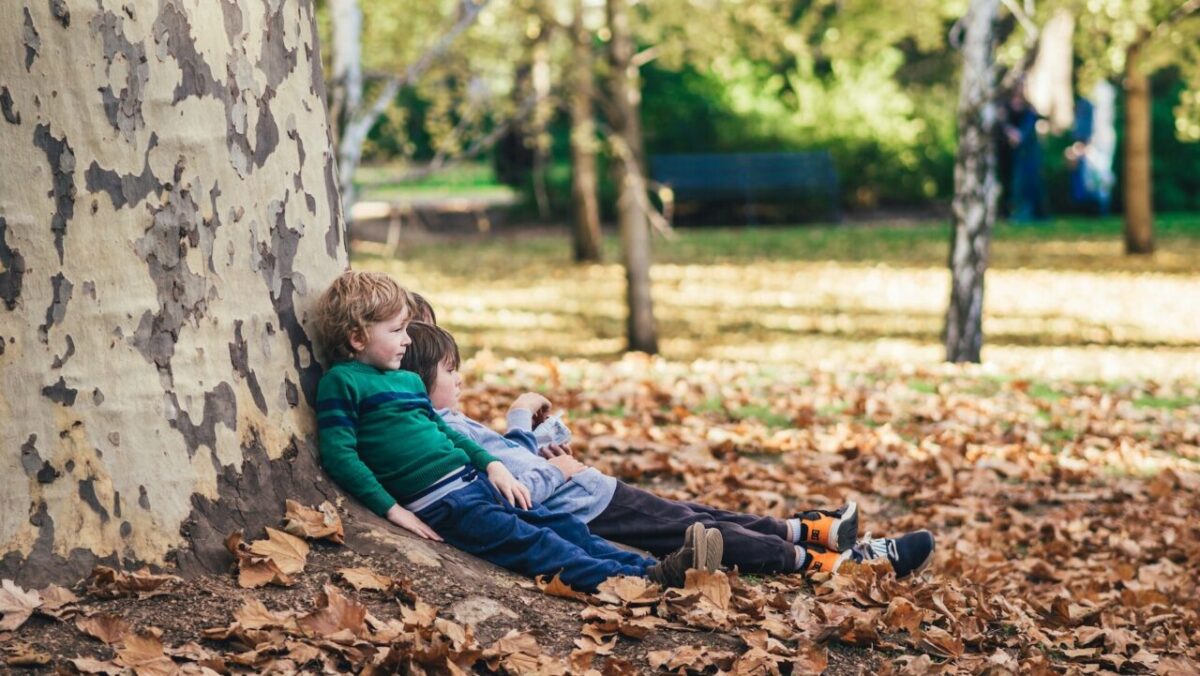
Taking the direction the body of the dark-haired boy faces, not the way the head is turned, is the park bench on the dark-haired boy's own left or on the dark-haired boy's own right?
on the dark-haired boy's own left

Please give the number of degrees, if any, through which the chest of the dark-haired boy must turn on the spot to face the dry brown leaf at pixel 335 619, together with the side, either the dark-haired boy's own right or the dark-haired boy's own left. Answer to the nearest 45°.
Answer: approximately 135° to the dark-haired boy's own right

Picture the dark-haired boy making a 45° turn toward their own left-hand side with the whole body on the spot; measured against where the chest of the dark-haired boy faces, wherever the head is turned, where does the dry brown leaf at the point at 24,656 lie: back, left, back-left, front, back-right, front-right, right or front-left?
back

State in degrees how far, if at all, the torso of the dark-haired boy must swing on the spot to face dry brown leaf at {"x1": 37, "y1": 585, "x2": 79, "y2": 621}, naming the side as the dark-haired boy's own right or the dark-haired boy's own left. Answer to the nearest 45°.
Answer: approximately 135° to the dark-haired boy's own right

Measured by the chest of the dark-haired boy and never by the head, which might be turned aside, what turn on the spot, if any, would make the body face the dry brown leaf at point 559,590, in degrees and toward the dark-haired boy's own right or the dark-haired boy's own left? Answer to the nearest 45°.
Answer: approximately 90° to the dark-haired boy's own right

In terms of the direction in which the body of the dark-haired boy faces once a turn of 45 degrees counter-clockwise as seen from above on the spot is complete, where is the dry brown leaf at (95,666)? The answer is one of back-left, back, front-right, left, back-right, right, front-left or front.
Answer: back

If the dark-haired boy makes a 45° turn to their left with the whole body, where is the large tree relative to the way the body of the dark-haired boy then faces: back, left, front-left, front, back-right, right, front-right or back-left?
back

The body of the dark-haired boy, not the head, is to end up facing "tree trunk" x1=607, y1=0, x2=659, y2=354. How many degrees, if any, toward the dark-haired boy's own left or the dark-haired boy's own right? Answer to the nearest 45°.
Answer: approximately 90° to the dark-haired boy's own left

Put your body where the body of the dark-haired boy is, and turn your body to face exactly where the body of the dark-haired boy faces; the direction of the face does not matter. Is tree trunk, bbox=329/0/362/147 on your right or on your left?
on your left

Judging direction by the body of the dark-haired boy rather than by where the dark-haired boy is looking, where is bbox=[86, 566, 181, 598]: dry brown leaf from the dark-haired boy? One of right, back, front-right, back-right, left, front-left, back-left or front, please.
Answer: back-right

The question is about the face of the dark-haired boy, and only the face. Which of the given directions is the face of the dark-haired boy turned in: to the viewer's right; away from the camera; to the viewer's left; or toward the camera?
to the viewer's right

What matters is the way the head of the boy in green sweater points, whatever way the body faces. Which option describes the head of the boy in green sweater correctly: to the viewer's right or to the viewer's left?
to the viewer's right

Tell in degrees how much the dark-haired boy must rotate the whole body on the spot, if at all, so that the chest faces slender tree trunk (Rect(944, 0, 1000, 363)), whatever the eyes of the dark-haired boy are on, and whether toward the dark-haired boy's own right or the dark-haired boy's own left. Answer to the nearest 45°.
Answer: approximately 90° to the dark-haired boy's own left

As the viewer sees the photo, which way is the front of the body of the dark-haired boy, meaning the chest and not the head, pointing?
to the viewer's right

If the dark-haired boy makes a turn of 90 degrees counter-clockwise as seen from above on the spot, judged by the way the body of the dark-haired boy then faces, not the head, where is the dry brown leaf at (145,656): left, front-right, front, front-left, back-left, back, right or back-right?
back-left
